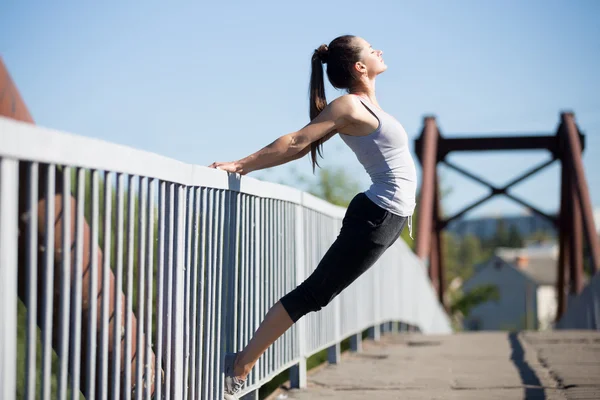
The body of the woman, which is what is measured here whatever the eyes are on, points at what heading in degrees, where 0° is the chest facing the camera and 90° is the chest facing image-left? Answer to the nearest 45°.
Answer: approximately 270°
